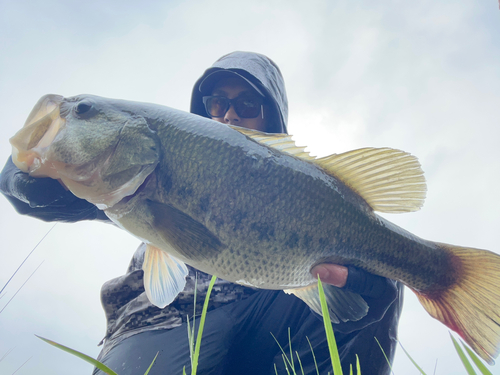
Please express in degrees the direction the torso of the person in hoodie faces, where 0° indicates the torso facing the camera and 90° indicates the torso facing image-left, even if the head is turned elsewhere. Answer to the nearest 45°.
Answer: approximately 0°

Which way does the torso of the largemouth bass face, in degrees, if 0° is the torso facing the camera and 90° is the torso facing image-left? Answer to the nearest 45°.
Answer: approximately 90°
